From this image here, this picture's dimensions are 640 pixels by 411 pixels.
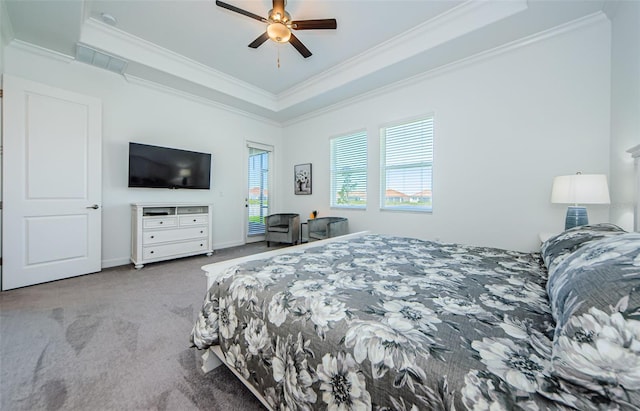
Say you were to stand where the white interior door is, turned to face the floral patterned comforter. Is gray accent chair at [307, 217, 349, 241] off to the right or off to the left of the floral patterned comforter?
left

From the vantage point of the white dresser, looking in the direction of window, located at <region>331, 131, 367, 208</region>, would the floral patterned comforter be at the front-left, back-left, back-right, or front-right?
front-right

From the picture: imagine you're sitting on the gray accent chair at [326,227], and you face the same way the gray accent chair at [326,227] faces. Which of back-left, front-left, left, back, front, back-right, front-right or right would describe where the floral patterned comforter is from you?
front-left

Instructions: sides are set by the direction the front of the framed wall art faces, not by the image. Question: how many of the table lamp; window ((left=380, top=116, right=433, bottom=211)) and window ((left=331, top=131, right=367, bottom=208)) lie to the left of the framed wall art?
3

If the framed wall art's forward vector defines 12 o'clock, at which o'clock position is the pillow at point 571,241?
The pillow is roughly at 10 o'clock from the framed wall art.

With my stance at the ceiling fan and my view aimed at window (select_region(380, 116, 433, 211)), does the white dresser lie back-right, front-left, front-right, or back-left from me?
back-left

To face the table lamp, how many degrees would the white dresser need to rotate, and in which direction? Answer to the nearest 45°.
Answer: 0° — it already faces it

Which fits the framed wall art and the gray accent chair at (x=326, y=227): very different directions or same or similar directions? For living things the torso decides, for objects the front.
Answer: same or similar directions

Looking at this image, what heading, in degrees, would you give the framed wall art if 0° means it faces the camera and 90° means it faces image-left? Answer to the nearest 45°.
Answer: approximately 45°

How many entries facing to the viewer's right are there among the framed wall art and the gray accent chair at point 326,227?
0

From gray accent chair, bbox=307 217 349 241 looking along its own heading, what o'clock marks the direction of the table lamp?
The table lamp is roughly at 9 o'clock from the gray accent chair.

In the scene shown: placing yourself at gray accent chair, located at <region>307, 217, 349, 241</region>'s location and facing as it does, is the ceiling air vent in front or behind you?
in front

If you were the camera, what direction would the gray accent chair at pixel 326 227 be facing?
facing the viewer and to the left of the viewer

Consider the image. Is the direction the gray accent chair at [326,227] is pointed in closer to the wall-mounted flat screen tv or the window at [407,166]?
the wall-mounted flat screen tv

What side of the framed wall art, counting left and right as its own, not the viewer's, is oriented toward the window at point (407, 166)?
left

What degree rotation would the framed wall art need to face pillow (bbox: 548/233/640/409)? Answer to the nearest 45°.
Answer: approximately 45° to its left

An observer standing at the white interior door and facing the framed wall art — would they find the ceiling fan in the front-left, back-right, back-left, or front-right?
front-right
